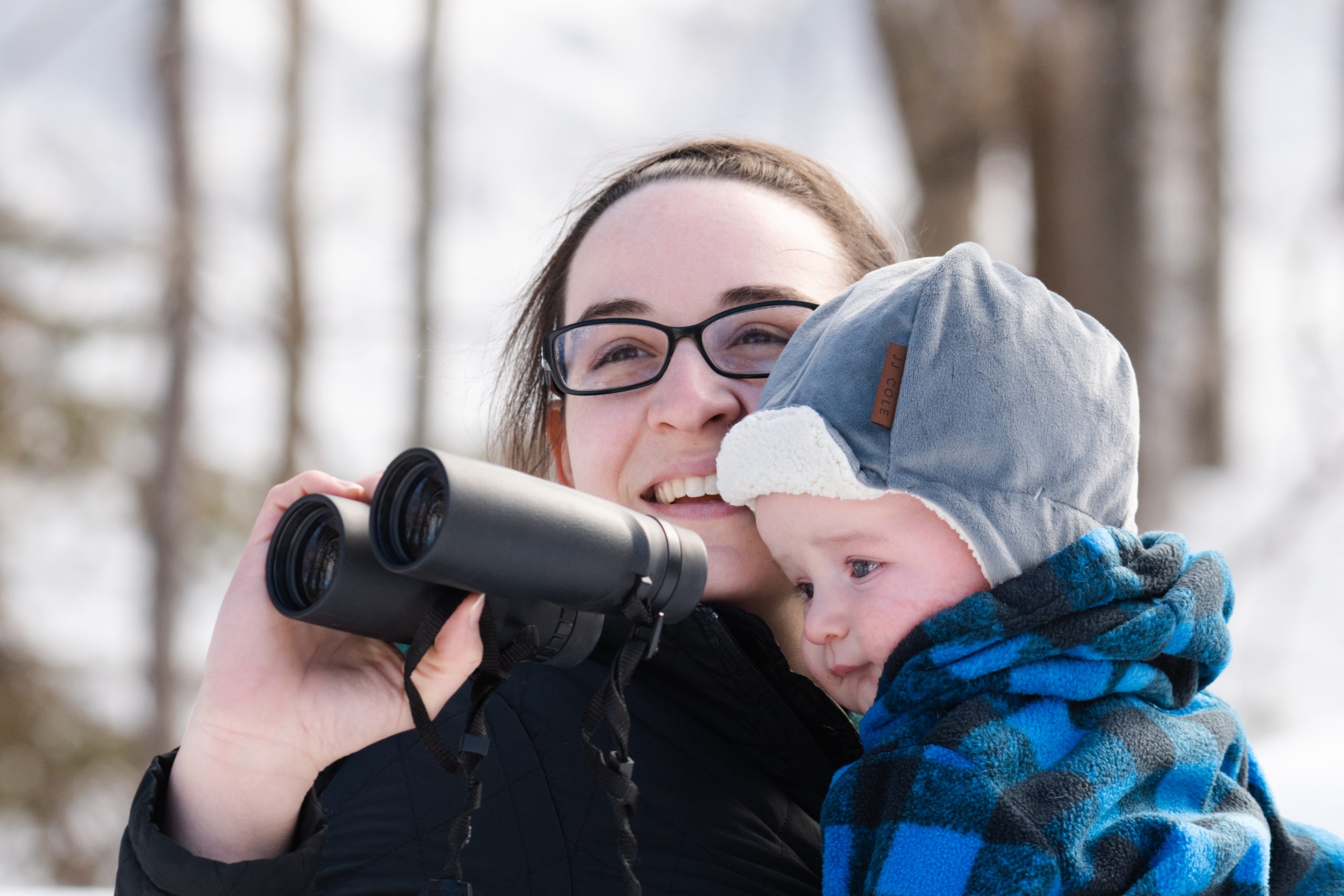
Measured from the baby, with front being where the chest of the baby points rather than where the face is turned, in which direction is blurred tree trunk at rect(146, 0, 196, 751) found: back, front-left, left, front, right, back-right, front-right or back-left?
front-right

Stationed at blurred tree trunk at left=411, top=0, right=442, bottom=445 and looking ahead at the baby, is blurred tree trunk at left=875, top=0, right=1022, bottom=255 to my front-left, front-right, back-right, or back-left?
front-left

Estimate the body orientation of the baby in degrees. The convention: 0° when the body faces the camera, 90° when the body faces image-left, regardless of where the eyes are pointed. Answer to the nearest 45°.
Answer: approximately 90°

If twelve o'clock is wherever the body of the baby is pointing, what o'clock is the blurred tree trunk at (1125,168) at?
The blurred tree trunk is roughly at 3 o'clock from the baby.

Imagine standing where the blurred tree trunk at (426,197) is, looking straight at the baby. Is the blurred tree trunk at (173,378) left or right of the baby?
right

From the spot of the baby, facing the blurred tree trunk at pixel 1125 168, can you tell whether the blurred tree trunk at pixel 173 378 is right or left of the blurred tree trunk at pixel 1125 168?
left

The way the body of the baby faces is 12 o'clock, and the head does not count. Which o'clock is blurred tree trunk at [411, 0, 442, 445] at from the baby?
The blurred tree trunk is roughly at 2 o'clock from the baby.

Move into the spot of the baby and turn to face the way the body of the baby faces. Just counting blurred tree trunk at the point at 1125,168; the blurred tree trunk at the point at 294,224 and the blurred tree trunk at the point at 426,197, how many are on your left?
0

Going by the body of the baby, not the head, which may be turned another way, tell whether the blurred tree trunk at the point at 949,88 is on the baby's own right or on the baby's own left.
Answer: on the baby's own right

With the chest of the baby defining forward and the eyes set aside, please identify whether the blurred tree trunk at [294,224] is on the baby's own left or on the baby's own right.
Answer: on the baby's own right
